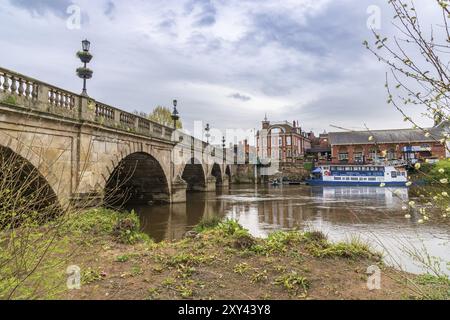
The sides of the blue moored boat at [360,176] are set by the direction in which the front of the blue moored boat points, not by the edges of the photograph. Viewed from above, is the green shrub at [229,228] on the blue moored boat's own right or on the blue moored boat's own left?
on the blue moored boat's own left

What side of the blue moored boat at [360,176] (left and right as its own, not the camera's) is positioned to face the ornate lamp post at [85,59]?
left

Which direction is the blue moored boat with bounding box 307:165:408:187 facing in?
to the viewer's left

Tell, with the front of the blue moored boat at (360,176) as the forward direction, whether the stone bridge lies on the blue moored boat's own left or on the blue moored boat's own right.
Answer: on the blue moored boat's own left
